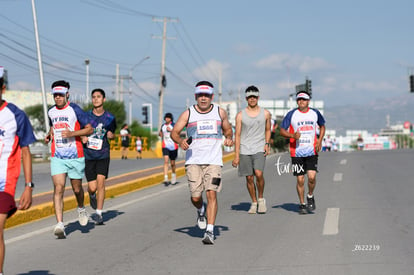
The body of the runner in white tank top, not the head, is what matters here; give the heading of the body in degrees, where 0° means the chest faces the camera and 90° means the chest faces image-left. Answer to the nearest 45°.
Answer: approximately 0°

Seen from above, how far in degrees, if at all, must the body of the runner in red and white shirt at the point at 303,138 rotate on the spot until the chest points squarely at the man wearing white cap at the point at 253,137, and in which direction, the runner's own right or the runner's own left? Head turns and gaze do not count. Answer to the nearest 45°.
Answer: approximately 90° to the runner's own right

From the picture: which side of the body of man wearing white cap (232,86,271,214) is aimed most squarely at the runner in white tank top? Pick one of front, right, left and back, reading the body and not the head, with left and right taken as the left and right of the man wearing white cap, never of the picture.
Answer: front

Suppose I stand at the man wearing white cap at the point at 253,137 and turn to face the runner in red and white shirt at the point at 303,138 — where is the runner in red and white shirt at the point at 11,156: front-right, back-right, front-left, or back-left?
back-right

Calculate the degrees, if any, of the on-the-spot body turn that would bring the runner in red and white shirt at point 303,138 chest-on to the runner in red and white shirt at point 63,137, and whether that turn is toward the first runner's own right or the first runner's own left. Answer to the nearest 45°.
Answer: approximately 45° to the first runner's own right

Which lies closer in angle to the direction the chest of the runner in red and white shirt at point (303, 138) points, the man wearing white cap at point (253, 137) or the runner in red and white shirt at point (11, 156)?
the runner in red and white shirt

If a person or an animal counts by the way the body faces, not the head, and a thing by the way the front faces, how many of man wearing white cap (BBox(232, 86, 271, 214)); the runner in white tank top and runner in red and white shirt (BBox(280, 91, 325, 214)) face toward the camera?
3

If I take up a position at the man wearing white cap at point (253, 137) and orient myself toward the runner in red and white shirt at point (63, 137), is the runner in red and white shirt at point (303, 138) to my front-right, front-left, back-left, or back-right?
back-left

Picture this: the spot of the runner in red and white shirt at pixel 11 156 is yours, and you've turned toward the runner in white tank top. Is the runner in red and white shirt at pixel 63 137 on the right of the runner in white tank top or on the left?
left

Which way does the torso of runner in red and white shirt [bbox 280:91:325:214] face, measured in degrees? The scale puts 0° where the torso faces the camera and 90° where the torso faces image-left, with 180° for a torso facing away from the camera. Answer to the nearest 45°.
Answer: approximately 0°

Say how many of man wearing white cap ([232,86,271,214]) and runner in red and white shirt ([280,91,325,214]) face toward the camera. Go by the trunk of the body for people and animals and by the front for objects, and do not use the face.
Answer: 2
